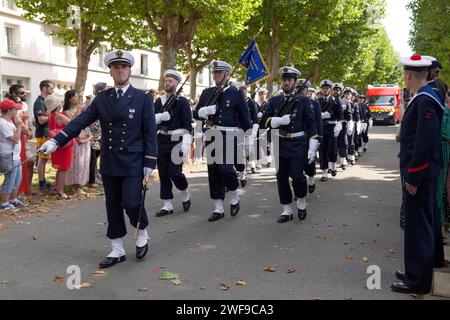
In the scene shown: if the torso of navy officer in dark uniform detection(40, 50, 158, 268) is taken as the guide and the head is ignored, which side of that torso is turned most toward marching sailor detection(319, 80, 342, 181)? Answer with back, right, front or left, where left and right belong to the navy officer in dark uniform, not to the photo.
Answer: back

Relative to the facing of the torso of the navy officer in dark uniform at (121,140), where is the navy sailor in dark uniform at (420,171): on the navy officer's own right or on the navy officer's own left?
on the navy officer's own left

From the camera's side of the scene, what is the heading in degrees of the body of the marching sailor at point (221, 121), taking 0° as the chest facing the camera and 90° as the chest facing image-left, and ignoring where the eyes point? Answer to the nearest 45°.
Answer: approximately 45°

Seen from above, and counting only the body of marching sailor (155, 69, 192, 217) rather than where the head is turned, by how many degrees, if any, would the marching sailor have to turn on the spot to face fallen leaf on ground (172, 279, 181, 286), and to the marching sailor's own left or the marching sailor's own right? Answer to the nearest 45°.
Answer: approximately 45° to the marching sailor's own left

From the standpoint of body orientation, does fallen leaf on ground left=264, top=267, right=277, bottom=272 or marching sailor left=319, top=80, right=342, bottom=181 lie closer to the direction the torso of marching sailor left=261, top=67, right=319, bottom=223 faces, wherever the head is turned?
the fallen leaf on ground

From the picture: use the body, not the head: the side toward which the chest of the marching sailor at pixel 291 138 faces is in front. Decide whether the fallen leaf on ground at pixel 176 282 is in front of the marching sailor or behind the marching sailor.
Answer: in front

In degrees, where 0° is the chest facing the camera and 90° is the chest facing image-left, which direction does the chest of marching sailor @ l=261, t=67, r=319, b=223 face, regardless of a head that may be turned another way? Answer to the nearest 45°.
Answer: approximately 45°

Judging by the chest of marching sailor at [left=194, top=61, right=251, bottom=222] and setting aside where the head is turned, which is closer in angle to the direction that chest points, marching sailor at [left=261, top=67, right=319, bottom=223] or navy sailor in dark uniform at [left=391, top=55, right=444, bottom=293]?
the navy sailor in dark uniform

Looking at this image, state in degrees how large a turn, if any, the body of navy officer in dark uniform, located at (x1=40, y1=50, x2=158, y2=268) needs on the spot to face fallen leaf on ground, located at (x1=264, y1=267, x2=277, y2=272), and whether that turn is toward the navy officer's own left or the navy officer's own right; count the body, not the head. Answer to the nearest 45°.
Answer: approximately 90° to the navy officer's own left
